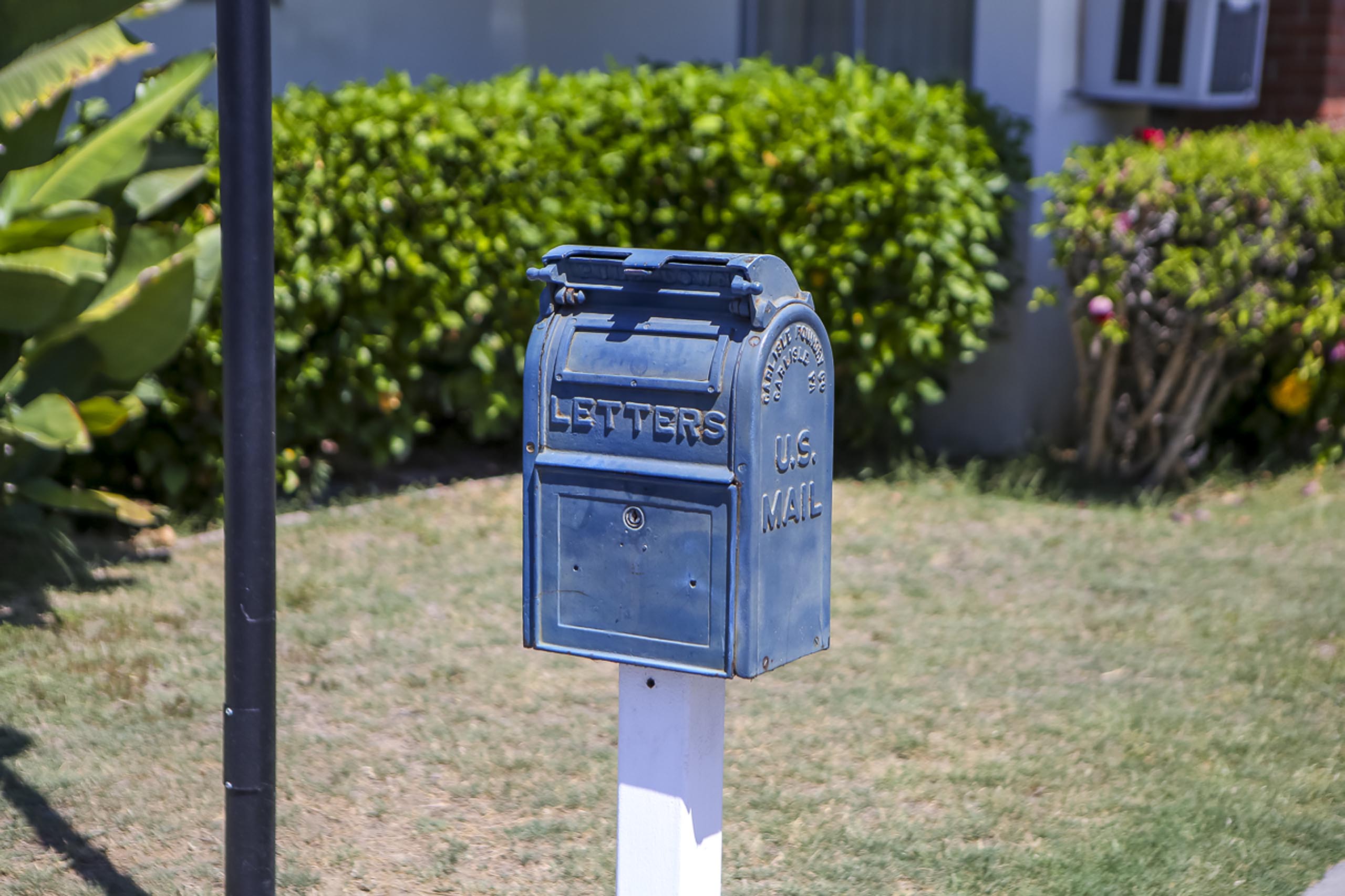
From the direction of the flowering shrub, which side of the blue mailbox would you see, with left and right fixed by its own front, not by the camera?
back

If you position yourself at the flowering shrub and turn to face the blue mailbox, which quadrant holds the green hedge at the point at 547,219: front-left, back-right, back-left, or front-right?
front-right

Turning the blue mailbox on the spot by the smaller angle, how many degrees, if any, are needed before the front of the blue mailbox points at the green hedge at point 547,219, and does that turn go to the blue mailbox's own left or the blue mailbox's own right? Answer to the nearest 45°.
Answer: approximately 135° to the blue mailbox's own right

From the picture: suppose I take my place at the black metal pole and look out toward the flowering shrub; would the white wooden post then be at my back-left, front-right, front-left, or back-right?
front-right

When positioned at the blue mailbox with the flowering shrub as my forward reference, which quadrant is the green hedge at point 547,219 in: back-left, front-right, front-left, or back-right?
front-left

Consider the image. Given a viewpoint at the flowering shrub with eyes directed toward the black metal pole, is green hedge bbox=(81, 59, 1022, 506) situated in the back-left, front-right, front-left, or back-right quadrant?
front-right

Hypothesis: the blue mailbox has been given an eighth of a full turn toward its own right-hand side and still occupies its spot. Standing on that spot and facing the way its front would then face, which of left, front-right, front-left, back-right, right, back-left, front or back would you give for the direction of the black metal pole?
front

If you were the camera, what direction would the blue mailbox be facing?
facing the viewer and to the left of the viewer

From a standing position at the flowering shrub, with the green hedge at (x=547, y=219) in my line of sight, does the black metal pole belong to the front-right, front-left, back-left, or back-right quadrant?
front-left
